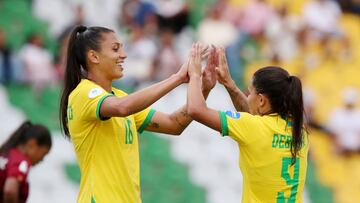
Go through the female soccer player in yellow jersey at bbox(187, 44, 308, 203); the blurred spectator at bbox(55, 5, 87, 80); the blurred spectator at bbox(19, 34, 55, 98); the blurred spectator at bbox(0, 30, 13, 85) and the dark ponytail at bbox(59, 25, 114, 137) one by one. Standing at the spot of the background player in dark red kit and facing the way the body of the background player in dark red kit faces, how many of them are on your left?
3

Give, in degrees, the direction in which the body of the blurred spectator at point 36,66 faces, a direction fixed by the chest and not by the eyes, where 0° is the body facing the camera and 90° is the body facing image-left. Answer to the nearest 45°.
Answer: approximately 0°

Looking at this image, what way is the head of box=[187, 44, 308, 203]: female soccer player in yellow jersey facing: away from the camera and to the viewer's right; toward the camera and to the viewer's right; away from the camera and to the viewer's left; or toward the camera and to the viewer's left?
away from the camera and to the viewer's left

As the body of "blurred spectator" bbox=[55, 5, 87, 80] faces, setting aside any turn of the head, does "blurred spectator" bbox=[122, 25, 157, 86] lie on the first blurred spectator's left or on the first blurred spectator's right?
on the first blurred spectator's left

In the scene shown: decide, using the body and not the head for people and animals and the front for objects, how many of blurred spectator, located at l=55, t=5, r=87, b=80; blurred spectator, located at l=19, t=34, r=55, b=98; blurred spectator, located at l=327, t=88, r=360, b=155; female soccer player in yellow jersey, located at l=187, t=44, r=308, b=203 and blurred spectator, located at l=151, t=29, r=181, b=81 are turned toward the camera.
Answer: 4
